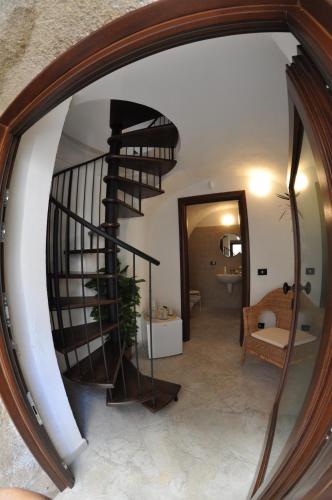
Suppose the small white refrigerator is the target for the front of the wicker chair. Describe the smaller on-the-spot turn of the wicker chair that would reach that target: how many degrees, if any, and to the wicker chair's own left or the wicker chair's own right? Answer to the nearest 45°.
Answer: approximately 45° to the wicker chair's own right

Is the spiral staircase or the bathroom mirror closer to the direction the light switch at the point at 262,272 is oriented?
the spiral staircase

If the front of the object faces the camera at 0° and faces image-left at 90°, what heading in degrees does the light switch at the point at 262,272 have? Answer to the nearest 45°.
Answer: approximately 0°
